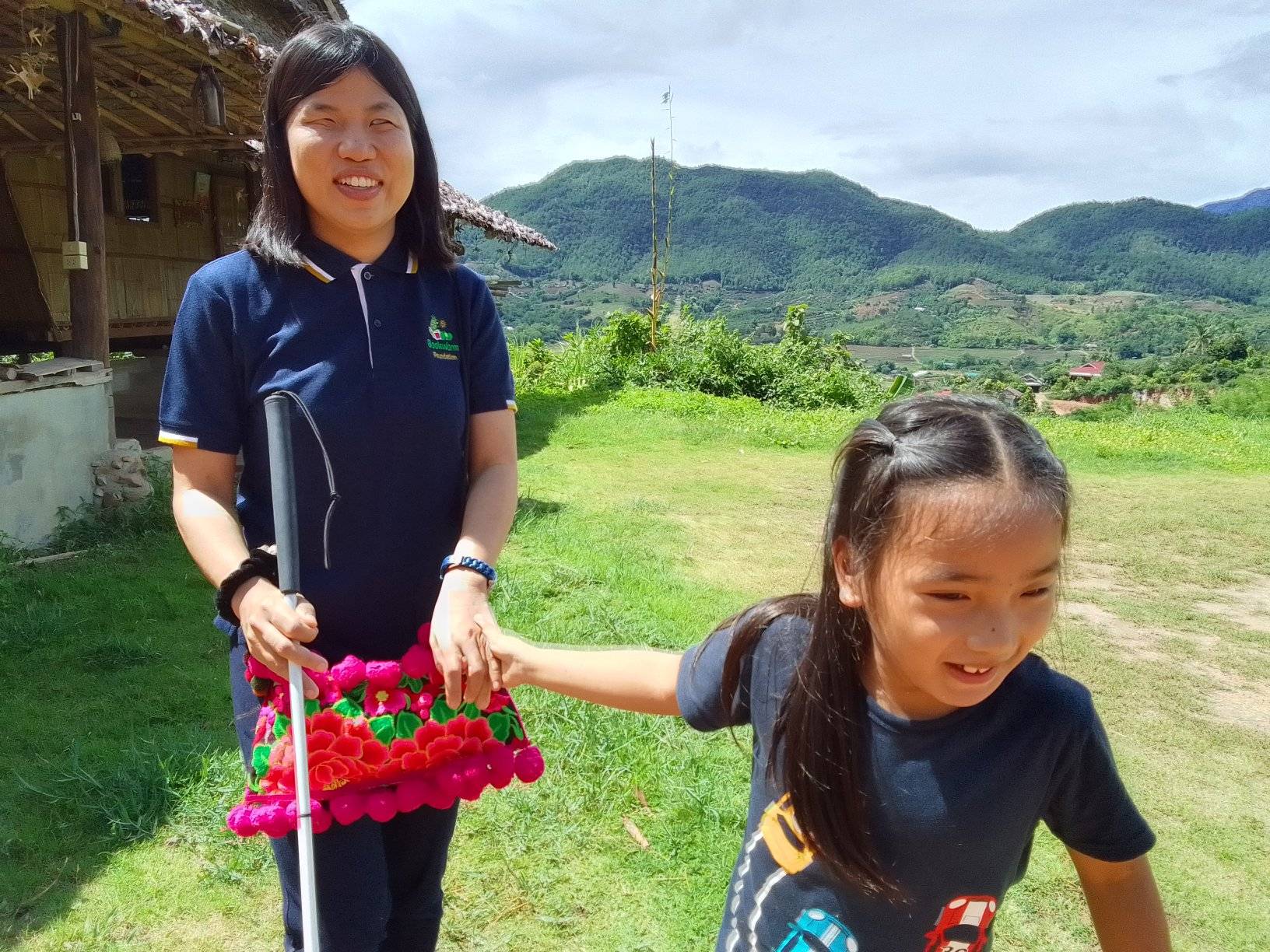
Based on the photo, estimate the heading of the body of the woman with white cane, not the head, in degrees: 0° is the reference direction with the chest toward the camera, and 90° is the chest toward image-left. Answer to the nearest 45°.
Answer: approximately 0°

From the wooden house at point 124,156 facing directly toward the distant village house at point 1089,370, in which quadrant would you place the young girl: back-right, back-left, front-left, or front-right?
back-right

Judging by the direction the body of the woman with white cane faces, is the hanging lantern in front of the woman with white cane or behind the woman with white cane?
behind

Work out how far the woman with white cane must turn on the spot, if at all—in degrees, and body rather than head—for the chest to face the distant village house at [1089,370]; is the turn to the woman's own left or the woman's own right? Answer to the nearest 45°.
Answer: approximately 135° to the woman's own left

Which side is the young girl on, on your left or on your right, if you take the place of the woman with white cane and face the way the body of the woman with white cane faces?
on your left

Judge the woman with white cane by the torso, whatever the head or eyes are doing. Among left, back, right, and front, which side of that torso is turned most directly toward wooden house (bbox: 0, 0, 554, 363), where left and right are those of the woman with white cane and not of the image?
back
